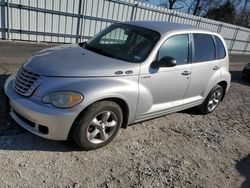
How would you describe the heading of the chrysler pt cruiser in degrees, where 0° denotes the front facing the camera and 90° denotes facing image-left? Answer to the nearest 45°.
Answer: approximately 45°
